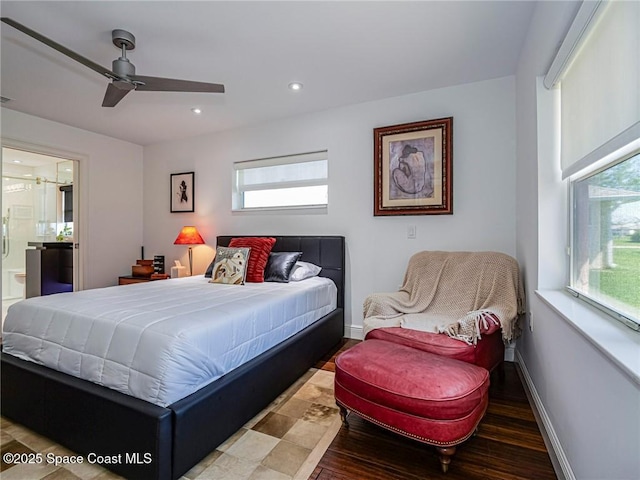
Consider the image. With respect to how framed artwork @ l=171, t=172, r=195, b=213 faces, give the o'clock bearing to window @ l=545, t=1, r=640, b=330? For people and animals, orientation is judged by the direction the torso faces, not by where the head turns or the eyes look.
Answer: The window is roughly at 10 o'clock from the framed artwork.

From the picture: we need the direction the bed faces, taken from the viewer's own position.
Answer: facing the viewer and to the left of the viewer

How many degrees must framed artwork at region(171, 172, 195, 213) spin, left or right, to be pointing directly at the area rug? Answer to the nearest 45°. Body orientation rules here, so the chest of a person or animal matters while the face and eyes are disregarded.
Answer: approximately 45° to its left

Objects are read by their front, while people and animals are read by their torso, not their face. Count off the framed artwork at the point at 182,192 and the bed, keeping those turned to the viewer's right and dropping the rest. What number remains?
0

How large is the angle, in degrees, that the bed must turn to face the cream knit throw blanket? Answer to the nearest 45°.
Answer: approximately 135° to its left

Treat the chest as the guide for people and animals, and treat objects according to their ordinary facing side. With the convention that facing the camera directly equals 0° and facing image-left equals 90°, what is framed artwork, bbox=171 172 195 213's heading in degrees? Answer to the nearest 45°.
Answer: approximately 45°

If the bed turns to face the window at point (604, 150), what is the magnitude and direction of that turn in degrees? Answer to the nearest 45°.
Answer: approximately 90° to its left

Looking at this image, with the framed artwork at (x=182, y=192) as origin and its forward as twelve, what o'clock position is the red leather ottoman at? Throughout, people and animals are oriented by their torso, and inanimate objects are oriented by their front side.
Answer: The red leather ottoman is roughly at 10 o'clock from the framed artwork.

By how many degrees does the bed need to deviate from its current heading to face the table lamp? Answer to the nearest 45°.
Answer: approximately 135° to its right

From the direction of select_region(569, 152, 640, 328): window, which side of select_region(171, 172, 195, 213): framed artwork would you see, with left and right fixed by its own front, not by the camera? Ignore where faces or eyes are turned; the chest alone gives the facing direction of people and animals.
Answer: left

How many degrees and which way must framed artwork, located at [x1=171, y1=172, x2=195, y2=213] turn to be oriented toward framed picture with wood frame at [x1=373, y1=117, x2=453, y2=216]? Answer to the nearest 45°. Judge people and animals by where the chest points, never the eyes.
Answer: approximately 90° to its left

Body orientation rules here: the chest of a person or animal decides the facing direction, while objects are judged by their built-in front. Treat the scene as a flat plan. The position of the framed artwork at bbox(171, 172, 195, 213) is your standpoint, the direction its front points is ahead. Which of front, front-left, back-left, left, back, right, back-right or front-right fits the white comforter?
front-left
